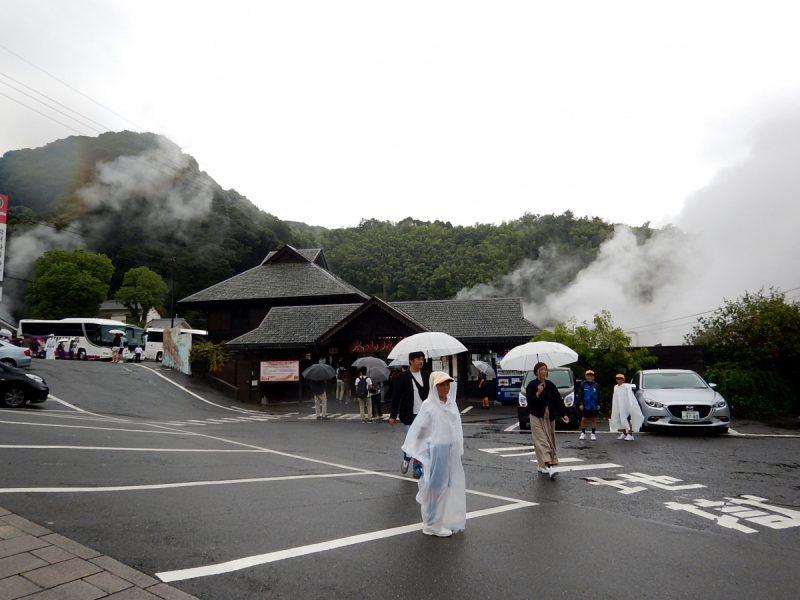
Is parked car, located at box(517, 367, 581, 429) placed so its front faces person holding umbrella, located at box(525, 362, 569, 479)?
yes

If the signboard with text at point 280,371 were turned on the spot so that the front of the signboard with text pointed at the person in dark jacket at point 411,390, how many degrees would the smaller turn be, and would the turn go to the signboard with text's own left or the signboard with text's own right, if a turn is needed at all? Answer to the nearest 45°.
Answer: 0° — it already faces them

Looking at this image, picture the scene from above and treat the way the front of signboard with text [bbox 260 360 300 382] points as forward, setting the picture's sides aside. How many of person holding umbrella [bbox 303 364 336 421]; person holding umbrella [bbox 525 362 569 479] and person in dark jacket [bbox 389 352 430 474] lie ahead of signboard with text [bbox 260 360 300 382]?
3

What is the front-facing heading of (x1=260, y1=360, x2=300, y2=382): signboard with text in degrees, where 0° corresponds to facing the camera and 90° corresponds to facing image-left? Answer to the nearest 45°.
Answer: approximately 0°
